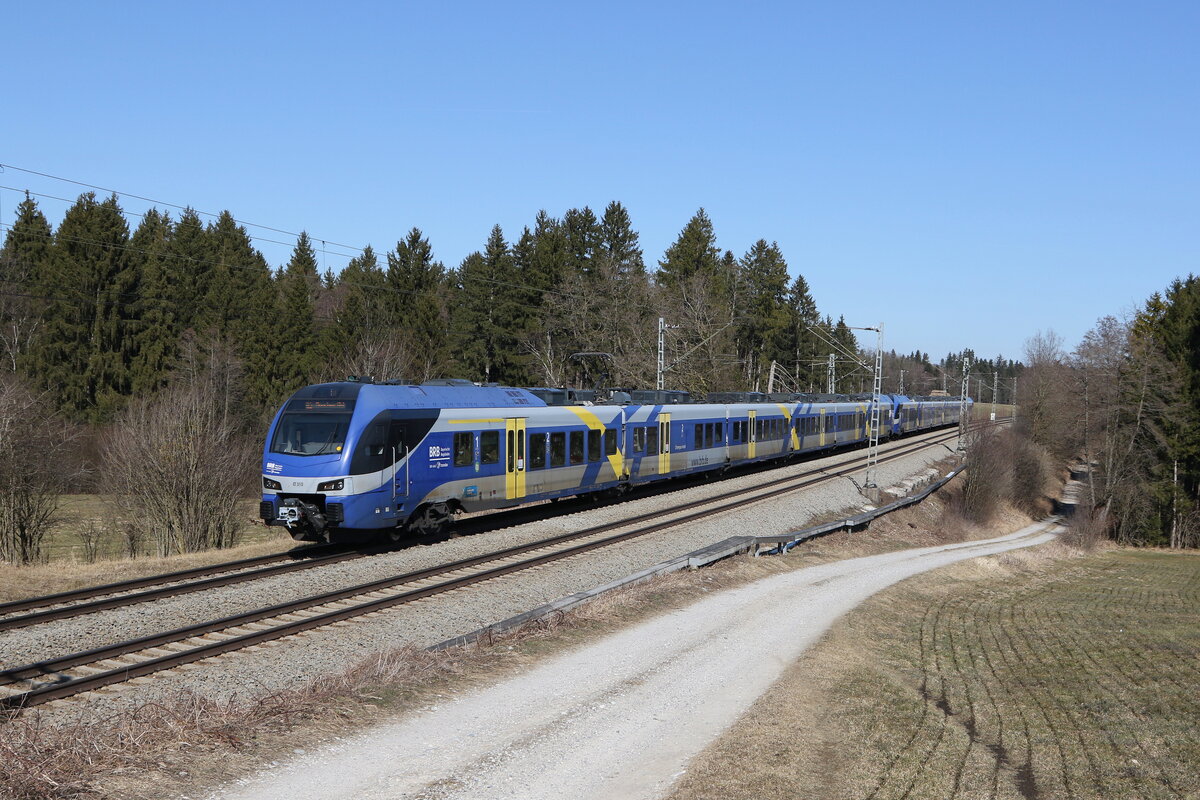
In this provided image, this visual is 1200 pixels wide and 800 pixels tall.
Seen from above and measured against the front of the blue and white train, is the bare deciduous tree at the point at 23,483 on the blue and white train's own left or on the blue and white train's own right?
on the blue and white train's own right

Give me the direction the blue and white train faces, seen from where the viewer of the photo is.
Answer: facing the viewer and to the left of the viewer

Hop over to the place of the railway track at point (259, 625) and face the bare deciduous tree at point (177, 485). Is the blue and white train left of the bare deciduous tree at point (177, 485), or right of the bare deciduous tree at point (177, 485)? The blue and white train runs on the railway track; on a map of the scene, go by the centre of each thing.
right
